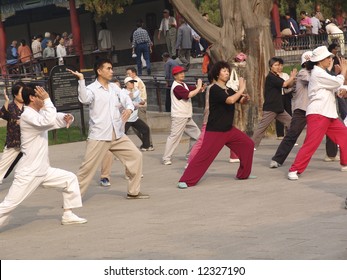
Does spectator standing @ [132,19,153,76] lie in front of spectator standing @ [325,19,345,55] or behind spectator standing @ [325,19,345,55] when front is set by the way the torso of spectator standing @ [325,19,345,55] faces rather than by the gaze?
in front

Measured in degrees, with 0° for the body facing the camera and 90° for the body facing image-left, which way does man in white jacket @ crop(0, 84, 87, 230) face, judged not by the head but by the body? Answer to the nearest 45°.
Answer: approximately 270°

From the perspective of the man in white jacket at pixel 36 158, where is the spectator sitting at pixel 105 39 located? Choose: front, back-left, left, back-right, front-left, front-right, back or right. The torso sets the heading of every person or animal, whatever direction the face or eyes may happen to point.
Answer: left

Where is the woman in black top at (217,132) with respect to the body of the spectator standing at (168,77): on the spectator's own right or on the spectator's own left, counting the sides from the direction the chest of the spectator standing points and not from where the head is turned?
on the spectator's own left

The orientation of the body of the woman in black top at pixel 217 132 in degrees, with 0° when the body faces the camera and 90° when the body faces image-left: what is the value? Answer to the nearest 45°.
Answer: approximately 315°
